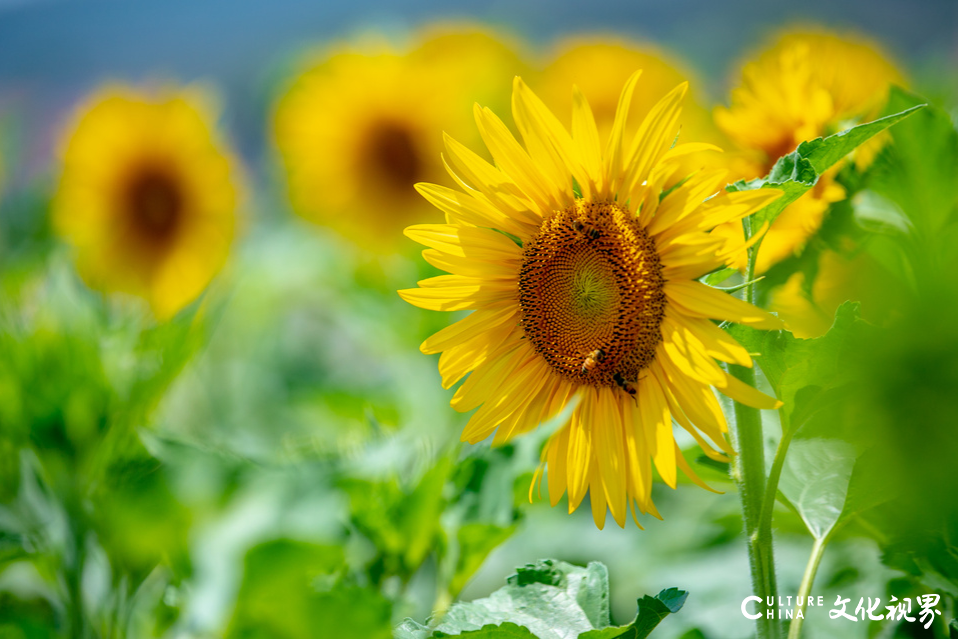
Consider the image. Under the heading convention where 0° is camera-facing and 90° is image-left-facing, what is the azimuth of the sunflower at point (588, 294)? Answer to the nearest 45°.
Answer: approximately 45°

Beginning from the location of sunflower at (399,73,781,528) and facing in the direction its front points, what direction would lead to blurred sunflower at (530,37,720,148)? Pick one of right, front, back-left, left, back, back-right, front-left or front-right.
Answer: back-right

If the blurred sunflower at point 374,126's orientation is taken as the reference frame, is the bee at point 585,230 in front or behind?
in front

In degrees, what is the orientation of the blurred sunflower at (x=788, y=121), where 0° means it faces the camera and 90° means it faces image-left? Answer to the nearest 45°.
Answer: approximately 45°

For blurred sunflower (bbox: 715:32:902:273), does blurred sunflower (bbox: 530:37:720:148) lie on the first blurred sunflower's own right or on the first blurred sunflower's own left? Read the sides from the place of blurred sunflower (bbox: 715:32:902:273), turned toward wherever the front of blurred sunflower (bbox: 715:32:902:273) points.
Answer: on the first blurred sunflower's own right
